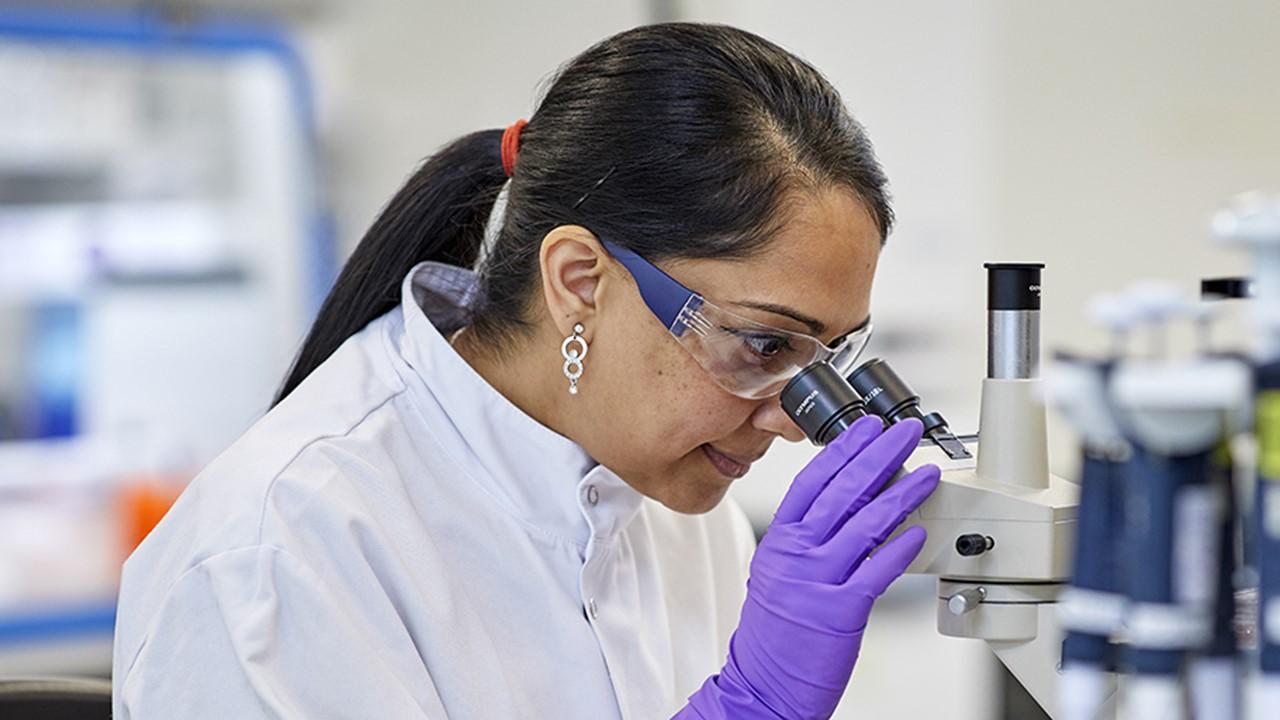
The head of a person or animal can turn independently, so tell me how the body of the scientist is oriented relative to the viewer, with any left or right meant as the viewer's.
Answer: facing the viewer and to the right of the viewer

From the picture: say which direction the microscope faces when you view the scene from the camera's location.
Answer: facing away from the viewer and to the left of the viewer

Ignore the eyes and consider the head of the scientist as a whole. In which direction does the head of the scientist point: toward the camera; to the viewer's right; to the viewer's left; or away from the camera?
to the viewer's right

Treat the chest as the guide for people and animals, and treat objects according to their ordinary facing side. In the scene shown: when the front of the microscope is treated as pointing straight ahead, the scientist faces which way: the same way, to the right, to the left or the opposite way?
the opposite way
